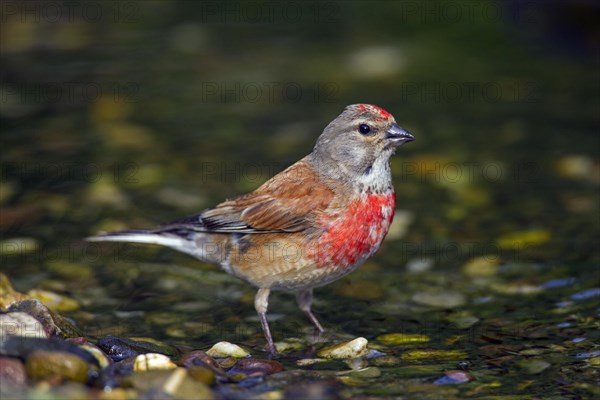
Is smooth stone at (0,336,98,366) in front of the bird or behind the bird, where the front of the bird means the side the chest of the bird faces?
behind

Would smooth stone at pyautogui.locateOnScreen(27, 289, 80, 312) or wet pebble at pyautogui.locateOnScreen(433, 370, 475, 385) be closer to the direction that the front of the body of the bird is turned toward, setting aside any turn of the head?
the wet pebble

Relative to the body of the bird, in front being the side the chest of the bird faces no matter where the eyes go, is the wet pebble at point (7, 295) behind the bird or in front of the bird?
behind

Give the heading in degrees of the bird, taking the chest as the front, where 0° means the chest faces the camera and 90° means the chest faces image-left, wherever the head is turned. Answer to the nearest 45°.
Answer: approximately 270°

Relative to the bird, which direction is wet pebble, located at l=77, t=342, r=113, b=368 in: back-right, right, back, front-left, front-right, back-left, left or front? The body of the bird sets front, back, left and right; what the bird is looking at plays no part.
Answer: back-right

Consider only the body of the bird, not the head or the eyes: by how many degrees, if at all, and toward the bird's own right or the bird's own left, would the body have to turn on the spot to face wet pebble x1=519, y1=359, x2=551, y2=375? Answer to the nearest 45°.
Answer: approximately 45° to the bird's own right

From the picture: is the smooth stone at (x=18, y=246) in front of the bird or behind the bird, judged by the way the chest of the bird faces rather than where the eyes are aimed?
behind

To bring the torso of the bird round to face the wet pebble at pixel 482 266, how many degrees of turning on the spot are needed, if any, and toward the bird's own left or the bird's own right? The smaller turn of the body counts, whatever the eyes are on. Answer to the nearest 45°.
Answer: approximately 45° to the bird's own left

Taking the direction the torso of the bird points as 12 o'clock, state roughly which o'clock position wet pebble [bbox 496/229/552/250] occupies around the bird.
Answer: The wet pebble is roughly at 11 o'clock from the bird.

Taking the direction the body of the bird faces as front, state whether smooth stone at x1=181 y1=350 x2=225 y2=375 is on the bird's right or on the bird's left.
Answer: on the bird's right

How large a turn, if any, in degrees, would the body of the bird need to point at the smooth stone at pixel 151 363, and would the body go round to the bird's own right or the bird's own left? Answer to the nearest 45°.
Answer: approximately 135° to the bird's own right
